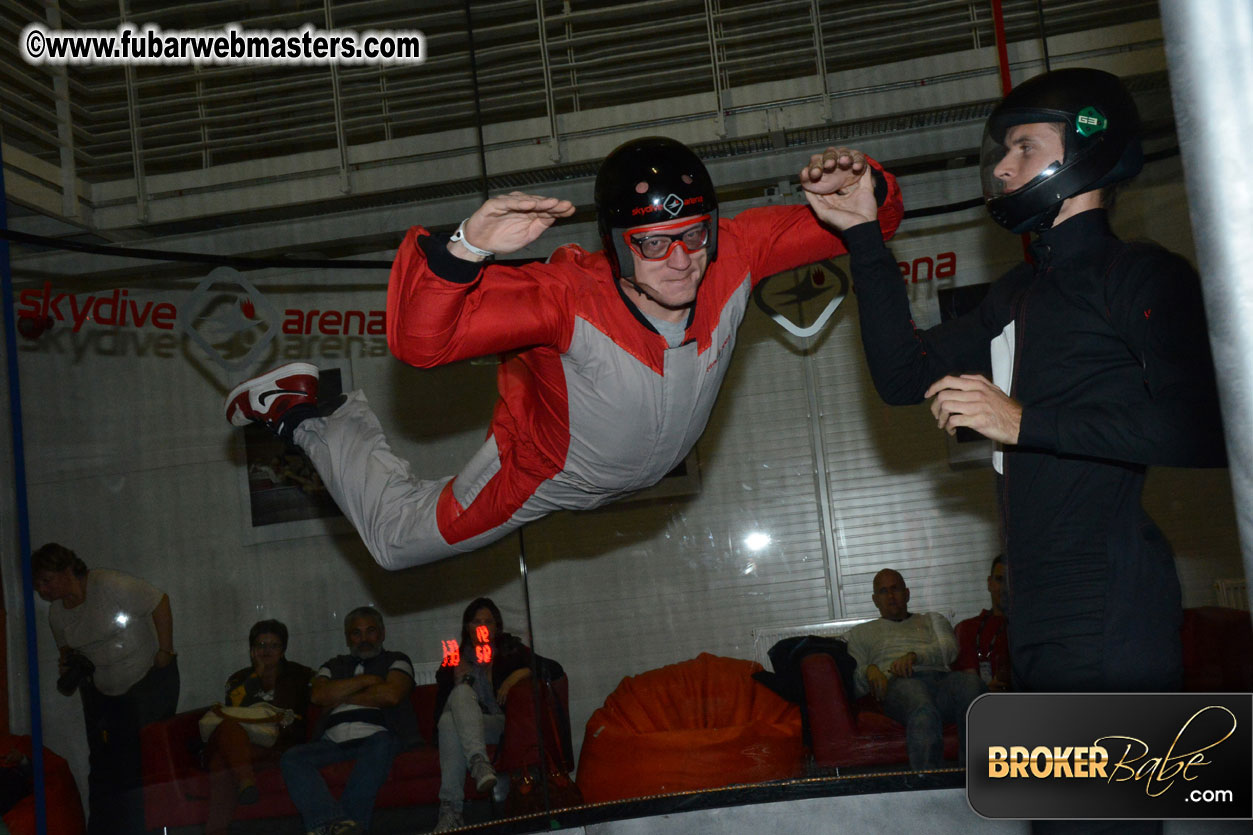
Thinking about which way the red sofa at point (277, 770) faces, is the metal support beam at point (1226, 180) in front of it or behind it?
in front

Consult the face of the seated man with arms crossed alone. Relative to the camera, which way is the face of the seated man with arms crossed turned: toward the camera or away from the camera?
toward the camera

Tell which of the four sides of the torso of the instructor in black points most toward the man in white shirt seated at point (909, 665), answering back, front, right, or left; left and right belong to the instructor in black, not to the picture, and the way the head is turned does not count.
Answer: right

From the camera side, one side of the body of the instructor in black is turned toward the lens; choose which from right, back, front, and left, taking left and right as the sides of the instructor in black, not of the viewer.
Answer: left

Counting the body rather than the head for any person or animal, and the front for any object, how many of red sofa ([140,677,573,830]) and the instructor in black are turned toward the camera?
1

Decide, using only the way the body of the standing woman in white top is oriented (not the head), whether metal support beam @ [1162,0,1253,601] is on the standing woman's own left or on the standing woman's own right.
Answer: on the standing woman's own left

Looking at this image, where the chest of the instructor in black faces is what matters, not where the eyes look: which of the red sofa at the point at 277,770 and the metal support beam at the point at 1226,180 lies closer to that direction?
the red sofa

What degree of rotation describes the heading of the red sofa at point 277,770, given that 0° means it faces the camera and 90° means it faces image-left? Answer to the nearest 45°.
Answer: approximately 0°

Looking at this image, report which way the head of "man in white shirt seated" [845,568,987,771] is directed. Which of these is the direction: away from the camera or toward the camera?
toward the camera

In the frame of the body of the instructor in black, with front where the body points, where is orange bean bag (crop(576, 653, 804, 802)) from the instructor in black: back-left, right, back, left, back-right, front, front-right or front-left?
front-right

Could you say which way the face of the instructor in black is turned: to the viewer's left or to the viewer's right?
to the viewer's left
